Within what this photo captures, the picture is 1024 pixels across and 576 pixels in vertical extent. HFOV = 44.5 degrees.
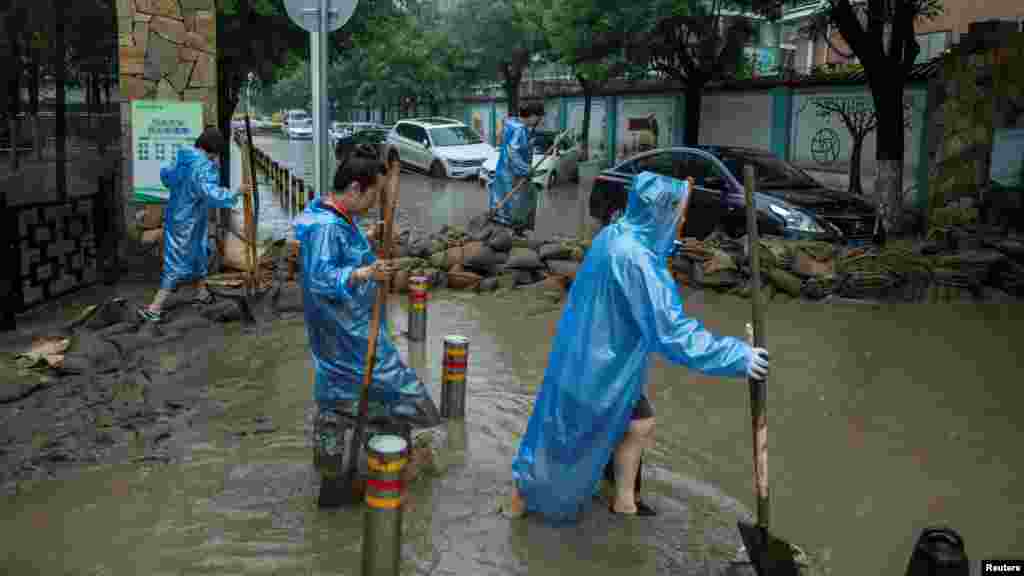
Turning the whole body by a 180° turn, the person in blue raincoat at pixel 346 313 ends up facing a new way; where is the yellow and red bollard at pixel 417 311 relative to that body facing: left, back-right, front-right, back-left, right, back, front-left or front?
right

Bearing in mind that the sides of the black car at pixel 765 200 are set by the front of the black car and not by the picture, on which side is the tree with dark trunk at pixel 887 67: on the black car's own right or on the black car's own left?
on the black car's own left

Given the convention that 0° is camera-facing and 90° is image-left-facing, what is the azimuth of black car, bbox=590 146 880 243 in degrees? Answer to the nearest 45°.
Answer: approximately 315°

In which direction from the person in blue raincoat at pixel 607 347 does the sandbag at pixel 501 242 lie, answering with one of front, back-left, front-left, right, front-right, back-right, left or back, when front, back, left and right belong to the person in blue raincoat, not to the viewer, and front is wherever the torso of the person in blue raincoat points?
left

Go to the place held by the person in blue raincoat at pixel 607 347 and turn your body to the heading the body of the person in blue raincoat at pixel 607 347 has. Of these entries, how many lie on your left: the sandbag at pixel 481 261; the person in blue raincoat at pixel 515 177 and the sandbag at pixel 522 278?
3

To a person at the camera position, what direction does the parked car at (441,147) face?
facing the viewer and to the right of the viewer

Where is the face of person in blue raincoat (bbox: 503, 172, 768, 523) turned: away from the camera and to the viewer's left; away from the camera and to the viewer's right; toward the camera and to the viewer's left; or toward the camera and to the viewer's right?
away from the camera and to the viewer's right

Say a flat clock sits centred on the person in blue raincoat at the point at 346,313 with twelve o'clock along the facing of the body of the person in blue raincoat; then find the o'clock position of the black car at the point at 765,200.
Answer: The black car is roughly at 10 o'clock from the person in blue raincoat.

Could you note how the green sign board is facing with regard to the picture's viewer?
facing the viewer

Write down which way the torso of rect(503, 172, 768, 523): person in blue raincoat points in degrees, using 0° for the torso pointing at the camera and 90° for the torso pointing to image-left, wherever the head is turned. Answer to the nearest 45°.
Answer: approximately 270°

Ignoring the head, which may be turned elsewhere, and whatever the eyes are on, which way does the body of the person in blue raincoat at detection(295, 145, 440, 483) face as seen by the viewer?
to the viewer's right
